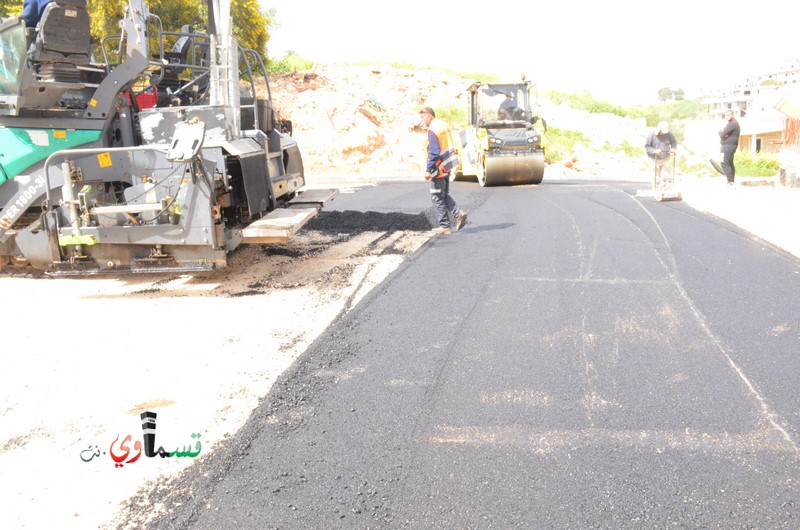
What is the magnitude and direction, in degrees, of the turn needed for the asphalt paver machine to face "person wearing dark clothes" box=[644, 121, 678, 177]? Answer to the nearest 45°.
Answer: approximately 135° to its right

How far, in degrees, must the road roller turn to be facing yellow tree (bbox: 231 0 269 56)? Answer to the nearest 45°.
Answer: approximately 135° to its right

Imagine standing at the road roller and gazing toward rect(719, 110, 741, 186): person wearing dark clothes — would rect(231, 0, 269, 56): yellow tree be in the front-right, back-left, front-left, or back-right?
back-left

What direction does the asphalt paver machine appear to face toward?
to the viewer's left

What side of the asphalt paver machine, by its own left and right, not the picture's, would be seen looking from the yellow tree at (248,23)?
right

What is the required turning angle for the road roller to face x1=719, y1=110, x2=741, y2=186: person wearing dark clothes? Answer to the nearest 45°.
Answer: approximately 90° to its left

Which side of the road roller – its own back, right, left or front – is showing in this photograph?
front

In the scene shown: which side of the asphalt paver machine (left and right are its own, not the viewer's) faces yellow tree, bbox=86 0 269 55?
right
